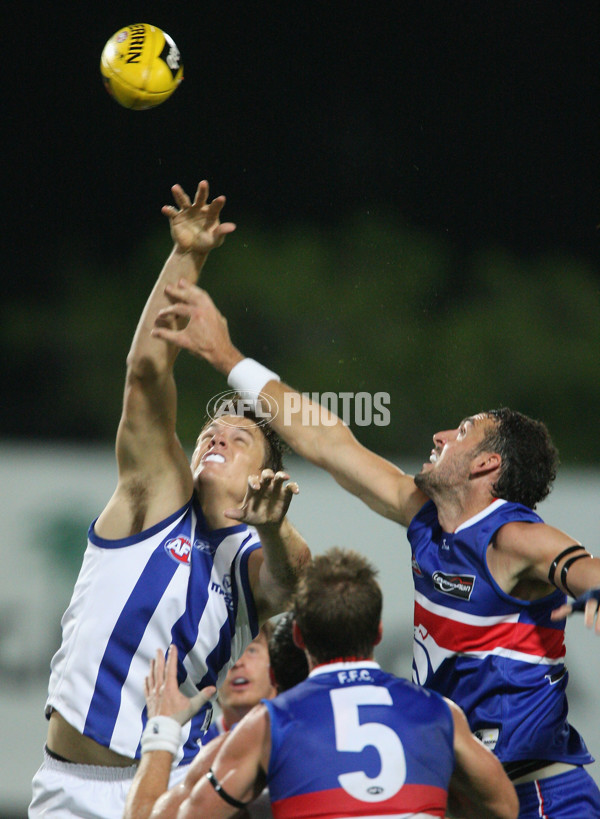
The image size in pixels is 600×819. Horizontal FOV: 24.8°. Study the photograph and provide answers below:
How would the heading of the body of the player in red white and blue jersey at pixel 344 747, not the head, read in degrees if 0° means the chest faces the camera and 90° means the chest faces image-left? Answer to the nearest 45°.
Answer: approximately 180°

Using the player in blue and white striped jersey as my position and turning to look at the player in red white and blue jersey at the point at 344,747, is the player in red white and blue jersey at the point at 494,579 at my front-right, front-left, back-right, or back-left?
front-left

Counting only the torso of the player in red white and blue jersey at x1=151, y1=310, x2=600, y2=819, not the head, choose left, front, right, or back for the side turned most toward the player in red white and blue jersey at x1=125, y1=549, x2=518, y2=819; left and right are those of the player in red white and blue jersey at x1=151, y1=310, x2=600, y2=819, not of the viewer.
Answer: front

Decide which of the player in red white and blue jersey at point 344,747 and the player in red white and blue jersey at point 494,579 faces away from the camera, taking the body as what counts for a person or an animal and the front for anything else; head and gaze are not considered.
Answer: the player in red white and blue jersey at point 344,747

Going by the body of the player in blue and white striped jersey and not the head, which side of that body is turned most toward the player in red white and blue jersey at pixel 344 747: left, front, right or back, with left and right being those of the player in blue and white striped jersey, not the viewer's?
front

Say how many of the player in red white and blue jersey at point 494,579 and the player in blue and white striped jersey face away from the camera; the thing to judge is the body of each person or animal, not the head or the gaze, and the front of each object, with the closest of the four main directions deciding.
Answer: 0

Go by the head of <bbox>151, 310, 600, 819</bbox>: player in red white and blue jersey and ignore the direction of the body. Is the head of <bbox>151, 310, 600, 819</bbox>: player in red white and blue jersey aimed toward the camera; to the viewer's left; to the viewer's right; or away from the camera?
to the viewer's left

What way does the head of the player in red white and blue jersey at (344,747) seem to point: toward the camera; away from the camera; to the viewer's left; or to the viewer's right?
away from the camera

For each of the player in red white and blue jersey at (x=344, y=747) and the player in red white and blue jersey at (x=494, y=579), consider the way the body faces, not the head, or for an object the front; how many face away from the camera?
1

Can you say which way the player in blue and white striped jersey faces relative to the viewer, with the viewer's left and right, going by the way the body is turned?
facing the viewer and to the right of the viewer

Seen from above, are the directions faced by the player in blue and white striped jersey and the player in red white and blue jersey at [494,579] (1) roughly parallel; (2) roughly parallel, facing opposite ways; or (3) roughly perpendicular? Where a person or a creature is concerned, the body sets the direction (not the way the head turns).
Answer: roughly perpendicular
